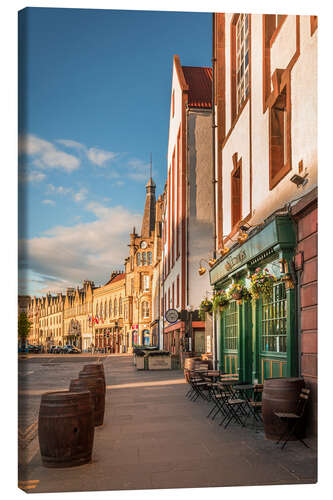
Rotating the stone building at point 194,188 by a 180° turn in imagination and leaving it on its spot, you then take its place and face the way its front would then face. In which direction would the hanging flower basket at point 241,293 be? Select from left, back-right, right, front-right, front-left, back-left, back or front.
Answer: right

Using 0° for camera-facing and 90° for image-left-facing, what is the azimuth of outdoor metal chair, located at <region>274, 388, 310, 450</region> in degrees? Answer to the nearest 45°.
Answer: approximately 90°

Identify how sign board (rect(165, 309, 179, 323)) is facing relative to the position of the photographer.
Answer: facing the viewer

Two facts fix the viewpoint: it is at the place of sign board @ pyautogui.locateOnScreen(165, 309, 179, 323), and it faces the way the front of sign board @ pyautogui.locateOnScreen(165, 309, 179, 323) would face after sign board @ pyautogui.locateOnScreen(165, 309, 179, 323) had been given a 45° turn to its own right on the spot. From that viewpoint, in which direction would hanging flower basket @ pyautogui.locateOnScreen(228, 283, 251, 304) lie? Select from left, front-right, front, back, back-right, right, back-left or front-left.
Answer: front-left

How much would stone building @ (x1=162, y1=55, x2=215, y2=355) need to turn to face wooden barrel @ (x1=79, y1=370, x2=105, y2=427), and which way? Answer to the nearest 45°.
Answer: approximately 90° to its left

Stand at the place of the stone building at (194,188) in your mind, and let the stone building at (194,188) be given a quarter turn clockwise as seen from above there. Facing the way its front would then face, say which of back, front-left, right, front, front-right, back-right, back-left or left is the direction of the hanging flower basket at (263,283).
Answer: back

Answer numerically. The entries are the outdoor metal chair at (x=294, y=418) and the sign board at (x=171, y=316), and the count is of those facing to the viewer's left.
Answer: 1

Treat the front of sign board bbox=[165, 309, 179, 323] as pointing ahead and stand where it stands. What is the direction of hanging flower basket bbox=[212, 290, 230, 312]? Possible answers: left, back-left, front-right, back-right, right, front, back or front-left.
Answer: front

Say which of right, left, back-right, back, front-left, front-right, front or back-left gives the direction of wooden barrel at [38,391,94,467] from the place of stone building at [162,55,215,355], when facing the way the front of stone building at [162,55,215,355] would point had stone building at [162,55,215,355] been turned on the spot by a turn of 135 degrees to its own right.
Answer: back-right

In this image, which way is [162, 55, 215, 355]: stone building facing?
to the viewer's left
